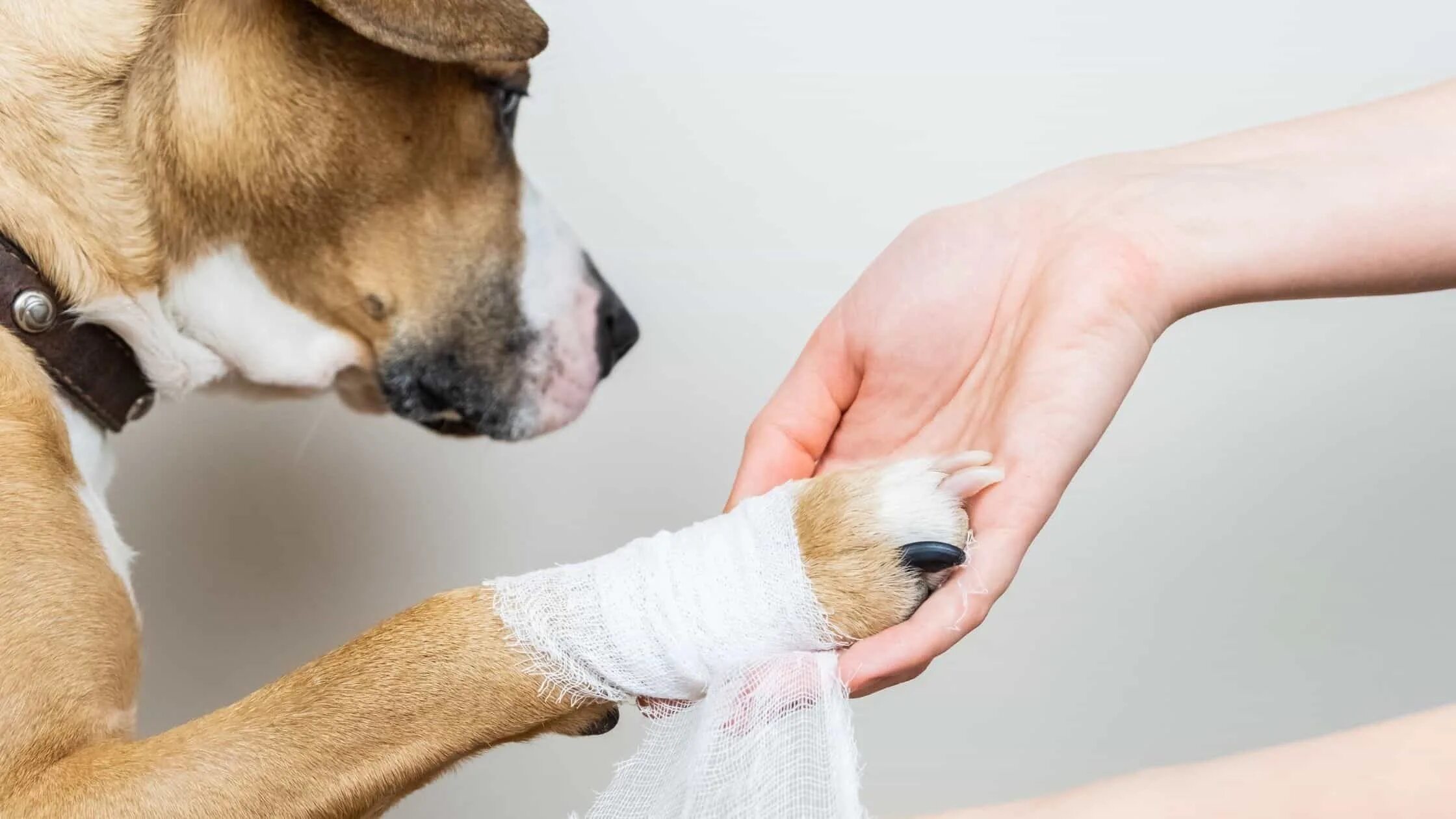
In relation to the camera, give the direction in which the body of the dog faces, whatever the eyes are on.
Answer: to the viewer's right
